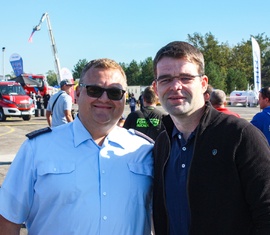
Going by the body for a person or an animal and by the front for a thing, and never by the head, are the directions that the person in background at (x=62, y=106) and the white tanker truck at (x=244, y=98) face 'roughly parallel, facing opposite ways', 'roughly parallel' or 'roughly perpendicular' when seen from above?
roughly perpendicular

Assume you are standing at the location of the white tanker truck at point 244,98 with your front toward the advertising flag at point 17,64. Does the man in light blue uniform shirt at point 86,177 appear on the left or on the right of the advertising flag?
left

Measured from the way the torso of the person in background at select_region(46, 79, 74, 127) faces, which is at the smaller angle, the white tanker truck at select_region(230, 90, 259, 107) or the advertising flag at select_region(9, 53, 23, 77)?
the white tanker truck

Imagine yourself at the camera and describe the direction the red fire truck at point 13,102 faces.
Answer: facing the viewer and to the right of the viewer

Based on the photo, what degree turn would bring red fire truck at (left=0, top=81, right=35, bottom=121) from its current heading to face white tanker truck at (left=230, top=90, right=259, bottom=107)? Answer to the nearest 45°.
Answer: approximately 90° to its left
